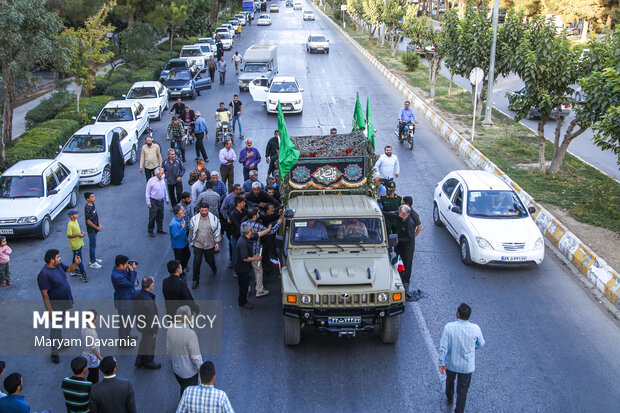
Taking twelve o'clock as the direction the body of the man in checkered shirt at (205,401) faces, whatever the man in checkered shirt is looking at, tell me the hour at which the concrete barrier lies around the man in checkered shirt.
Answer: The concrete barrier is roughly at 2 o'clock from the man in checkered shirt.

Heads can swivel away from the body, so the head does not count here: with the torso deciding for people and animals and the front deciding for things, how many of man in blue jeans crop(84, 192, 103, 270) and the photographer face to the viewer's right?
2

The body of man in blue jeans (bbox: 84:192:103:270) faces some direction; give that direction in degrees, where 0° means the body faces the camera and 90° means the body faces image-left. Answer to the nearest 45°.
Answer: approximately 270°

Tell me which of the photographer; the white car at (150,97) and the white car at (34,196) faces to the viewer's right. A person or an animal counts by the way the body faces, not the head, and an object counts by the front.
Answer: the photographer

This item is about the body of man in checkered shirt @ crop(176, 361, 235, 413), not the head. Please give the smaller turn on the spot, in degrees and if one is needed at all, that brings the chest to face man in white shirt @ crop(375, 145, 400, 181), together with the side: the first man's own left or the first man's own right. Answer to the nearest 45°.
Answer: approximately 45° to the first man's own right

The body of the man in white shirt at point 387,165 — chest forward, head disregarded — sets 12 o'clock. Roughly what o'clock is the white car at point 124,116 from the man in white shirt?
The white car is roughly at 4 o'clock from the man in white shirt.

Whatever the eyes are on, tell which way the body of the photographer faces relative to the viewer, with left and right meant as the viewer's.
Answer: facing to the right of the viewer

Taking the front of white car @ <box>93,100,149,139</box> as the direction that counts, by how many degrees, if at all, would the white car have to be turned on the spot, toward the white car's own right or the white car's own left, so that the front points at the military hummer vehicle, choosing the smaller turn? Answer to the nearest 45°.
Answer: approximately 45° to the white car's own left

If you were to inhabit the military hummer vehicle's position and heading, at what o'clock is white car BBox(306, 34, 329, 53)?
The white car is roughly at 6 o'clock from the military hummer vehicle.

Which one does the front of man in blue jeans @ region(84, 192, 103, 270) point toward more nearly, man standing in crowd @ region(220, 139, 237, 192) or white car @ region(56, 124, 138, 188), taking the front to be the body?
the man standing in crowd

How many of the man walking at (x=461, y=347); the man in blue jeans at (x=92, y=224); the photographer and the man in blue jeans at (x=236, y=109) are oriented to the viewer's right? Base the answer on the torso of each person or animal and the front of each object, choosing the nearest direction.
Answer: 2

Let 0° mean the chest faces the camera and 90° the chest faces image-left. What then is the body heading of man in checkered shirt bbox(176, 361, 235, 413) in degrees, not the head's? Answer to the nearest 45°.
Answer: approximately 180°

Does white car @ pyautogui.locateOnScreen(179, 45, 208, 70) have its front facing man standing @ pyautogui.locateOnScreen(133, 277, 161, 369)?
yes
